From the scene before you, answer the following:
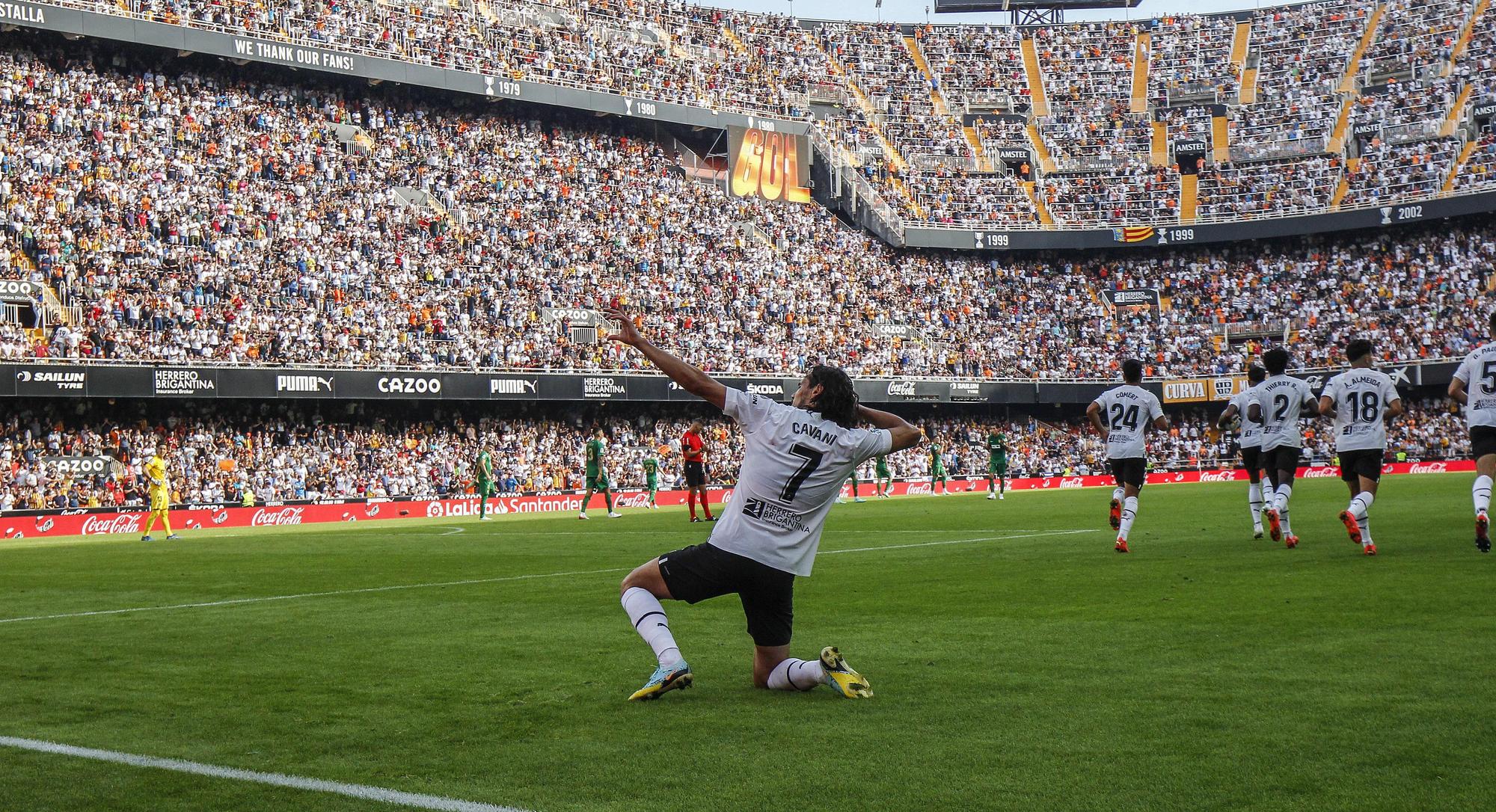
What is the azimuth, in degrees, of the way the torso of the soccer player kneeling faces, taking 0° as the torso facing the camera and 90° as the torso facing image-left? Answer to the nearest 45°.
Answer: approximately 135°

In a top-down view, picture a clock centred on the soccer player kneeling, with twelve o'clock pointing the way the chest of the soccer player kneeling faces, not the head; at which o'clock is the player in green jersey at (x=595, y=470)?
The player in green jersey is roughly at 1 o'clock from the soccer player kneeling.

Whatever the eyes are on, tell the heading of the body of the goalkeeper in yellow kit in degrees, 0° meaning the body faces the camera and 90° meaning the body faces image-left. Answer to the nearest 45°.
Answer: approximately 315°
